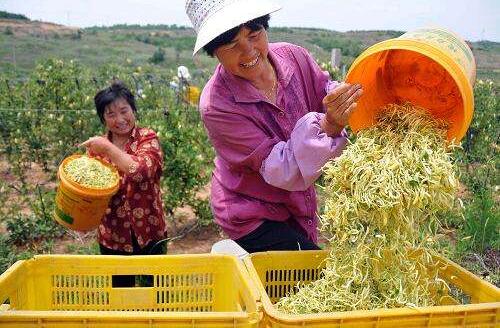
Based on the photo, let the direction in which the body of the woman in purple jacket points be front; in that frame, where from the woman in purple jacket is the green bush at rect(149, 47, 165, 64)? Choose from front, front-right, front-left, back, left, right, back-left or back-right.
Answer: back-left

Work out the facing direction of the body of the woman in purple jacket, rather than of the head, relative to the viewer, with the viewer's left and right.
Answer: facing the viewer and to the right of the viewer

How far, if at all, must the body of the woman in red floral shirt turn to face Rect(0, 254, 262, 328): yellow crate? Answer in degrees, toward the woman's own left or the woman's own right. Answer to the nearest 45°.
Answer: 0° — they already face it

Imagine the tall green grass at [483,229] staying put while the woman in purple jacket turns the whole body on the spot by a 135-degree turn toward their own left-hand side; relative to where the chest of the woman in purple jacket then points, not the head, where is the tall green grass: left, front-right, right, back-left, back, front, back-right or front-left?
front-right

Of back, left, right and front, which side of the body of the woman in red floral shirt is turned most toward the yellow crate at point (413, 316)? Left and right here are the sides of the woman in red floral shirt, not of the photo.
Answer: front

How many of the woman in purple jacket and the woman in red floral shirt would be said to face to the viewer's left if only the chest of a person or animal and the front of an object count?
0

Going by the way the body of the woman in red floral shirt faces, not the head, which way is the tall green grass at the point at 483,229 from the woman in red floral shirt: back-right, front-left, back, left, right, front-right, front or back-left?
left

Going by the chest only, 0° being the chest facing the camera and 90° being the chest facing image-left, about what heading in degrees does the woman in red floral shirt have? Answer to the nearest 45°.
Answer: approximately 0°

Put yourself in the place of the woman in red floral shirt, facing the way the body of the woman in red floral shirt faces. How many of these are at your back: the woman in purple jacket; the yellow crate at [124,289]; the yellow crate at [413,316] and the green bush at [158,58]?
1

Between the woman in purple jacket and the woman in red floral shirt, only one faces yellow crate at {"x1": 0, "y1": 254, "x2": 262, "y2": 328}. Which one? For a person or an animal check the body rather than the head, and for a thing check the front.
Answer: the woman in red floral shirt
